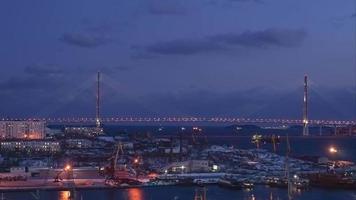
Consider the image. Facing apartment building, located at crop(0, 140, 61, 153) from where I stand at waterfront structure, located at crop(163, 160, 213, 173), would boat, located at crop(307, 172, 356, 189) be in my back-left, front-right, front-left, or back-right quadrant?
back-right

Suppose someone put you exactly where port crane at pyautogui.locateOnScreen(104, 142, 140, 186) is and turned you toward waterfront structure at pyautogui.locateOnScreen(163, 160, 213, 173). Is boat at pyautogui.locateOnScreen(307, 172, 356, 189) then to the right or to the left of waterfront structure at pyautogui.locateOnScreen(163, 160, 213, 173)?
right
